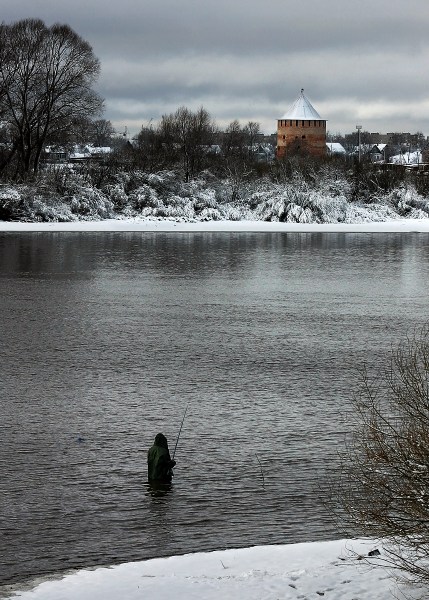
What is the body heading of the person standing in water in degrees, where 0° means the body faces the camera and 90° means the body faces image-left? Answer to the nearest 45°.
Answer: approximately 225°
